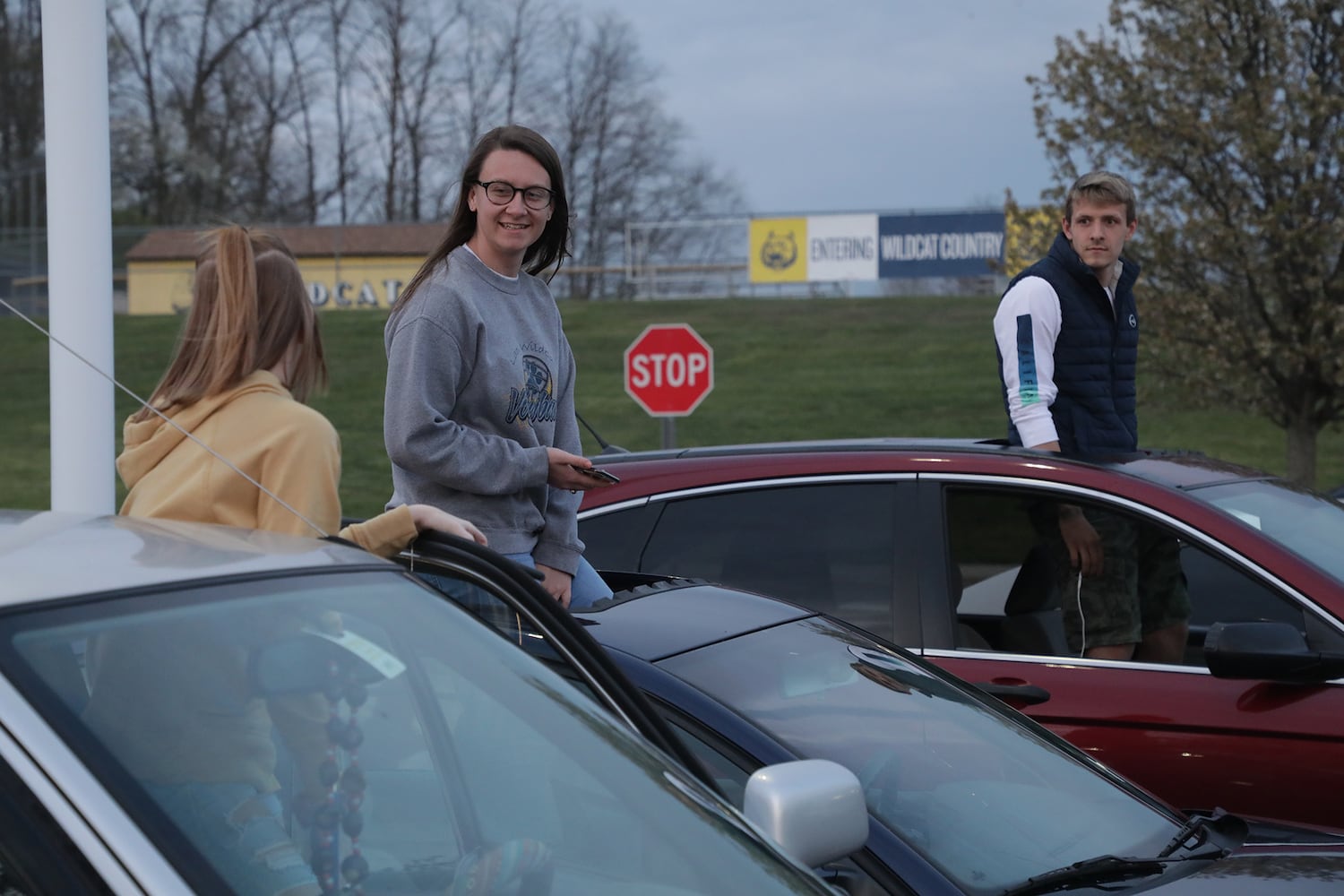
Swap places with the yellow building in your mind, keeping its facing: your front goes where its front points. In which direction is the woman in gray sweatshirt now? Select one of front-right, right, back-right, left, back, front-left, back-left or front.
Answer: front

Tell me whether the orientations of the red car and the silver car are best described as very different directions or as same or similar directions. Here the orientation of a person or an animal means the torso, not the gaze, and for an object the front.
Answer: same or similar directions

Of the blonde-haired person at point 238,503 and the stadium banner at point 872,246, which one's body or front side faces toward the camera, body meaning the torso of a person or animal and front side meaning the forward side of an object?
the stadium banner

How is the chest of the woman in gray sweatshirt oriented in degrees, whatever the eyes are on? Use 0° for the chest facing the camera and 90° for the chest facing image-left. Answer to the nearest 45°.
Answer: approximately 315°

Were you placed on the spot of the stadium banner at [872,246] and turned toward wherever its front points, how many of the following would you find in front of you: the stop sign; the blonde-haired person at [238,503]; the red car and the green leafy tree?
4

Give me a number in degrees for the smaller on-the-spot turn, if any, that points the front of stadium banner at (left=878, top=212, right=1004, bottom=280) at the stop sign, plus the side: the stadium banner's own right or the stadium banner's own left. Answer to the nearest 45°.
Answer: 0° — it already faces it

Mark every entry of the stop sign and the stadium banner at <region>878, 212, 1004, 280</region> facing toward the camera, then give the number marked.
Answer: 2

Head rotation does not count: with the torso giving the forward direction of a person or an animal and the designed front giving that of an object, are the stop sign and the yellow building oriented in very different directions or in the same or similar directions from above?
same or similar directions

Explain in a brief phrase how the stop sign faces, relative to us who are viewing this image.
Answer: facing the viewer

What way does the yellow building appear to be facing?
toward the camera

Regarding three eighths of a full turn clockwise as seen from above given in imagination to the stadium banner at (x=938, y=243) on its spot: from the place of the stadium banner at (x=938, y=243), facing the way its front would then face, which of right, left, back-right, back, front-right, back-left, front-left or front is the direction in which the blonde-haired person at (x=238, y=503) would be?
back-left

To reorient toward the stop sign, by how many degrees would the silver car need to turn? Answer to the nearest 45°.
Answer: approximately 135° to its left

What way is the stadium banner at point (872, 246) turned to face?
toward the camera

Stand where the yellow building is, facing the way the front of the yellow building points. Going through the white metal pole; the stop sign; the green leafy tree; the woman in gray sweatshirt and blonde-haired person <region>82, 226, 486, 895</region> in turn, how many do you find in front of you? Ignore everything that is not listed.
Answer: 5

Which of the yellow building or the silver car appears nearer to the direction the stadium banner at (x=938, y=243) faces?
the silver car

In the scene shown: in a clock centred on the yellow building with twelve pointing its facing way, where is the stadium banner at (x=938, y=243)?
The stadium banner is roughly at 10 o'clock from the yellow building.

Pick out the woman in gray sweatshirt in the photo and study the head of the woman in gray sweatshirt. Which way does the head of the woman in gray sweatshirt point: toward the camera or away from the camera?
toward the camera

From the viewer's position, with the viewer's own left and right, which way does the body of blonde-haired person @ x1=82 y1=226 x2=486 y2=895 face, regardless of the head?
facing away from the viewer and to the right of the viewer
